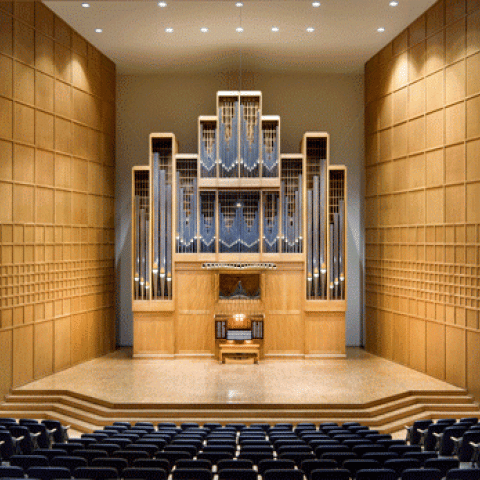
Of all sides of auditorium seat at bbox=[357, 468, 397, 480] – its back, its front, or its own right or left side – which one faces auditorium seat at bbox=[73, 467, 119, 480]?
left

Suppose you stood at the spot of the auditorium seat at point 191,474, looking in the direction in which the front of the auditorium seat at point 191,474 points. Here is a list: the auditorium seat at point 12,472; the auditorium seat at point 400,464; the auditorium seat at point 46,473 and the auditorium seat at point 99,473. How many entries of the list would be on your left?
3

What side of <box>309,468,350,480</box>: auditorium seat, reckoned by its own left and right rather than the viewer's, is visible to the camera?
back

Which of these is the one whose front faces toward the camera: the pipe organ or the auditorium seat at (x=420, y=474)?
the pipe organ

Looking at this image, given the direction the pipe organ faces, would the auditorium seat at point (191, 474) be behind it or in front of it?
in front

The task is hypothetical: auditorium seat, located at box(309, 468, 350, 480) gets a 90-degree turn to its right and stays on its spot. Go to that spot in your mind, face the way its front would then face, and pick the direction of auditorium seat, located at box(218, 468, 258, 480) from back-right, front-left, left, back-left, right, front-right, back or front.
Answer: back

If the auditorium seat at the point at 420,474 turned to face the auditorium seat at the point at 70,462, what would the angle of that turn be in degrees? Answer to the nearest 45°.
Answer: approximately 90° to its left

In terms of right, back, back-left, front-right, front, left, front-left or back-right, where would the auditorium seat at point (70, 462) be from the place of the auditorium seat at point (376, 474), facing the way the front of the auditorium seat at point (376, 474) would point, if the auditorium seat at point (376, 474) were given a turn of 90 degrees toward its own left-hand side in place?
front

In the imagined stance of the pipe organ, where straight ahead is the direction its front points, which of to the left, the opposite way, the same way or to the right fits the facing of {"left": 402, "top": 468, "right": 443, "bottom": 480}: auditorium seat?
the opposite way

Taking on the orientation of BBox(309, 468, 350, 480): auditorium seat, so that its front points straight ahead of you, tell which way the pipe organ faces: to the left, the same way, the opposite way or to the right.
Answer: the opposite way

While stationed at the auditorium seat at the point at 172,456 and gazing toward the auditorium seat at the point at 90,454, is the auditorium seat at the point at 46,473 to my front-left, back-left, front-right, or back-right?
front-left

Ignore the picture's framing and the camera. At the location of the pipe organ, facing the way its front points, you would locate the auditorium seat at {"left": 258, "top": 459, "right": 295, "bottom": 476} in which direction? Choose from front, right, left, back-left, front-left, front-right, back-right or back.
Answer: front

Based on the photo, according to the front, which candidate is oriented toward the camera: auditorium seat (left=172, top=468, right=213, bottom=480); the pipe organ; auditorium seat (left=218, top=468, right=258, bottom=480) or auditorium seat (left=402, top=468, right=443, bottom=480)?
the pipe organ

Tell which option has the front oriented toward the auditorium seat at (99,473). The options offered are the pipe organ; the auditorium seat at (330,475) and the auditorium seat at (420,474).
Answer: the pipe organ

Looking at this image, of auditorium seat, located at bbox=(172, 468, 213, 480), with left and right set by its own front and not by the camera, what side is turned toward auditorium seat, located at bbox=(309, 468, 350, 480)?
right

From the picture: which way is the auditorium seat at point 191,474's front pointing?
away from the camera

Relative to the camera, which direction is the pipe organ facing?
toward the camera

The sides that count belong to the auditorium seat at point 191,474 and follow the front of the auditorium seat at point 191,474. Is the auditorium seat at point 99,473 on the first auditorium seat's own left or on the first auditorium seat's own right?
on the first auditorium seat's own left

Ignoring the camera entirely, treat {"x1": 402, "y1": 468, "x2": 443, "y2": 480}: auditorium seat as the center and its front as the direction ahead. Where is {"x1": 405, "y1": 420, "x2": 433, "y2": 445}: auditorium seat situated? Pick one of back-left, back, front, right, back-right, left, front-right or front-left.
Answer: front

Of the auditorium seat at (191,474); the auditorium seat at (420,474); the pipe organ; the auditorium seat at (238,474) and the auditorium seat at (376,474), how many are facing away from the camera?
4

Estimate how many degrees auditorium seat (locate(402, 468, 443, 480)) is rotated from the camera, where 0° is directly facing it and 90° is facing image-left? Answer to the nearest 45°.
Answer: approximately 180°

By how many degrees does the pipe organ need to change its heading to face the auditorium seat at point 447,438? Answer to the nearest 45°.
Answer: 0° — it already faces it
